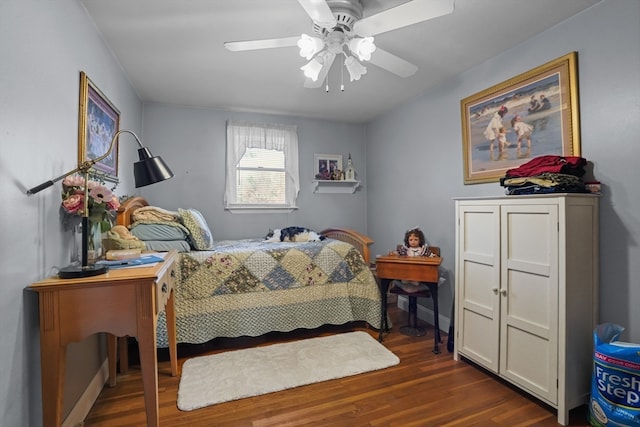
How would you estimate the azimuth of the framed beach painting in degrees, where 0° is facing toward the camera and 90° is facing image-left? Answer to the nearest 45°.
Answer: approximately 45°

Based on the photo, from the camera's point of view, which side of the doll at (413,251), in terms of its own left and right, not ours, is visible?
front

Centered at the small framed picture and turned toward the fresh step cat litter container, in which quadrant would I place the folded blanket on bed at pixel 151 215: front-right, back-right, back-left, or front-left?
front-right

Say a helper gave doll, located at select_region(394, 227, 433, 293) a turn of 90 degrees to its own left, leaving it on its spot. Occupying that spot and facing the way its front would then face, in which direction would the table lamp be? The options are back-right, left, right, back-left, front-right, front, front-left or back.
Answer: back-right

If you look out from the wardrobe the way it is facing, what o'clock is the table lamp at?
The table lamp is roughly at 12 o'clock from the wardrobe.

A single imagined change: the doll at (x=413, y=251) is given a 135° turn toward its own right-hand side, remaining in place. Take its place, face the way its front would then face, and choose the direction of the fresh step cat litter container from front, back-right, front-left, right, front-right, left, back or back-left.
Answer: back

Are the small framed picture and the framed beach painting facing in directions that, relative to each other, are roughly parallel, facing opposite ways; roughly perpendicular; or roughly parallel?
roughly perpendicular

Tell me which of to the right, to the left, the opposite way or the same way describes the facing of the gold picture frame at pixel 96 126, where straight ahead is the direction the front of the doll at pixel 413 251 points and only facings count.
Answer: to the left

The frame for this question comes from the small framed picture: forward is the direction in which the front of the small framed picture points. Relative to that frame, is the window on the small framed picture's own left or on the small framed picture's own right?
on the small framed picture's own right

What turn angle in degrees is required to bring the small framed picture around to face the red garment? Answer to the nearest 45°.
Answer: approximately 45° to its left

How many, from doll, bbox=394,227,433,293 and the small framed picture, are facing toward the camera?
2

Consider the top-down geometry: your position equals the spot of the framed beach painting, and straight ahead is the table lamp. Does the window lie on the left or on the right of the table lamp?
right

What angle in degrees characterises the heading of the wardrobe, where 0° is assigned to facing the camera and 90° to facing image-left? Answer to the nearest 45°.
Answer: approximately 45°

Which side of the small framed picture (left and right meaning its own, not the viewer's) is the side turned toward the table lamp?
front

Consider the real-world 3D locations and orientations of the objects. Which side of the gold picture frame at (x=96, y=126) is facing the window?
left

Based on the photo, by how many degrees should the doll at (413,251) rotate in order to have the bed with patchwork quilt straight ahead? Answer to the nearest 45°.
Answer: approximately 45° to its right
